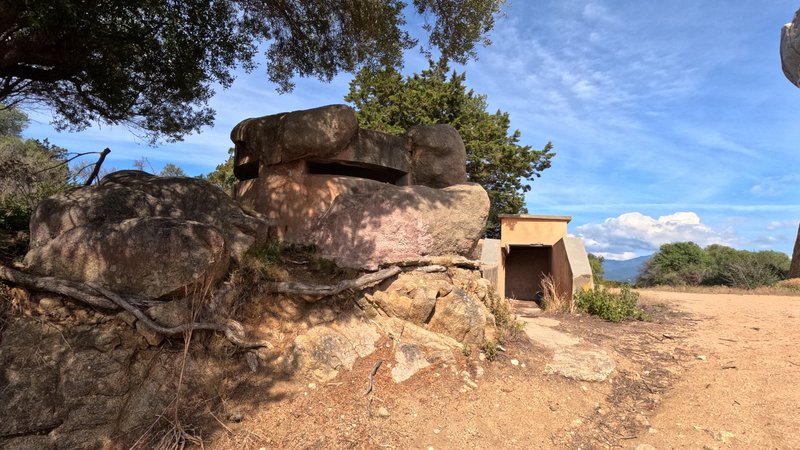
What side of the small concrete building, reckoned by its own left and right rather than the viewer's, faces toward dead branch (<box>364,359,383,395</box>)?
front

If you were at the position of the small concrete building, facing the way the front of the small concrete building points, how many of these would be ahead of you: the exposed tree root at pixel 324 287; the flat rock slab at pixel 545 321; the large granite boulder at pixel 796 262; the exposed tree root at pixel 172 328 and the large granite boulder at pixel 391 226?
4

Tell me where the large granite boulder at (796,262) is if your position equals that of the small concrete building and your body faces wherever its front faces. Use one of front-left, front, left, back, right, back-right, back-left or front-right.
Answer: back-left

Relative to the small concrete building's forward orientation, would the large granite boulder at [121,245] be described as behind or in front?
in front

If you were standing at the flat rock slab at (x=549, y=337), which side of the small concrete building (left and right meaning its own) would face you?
front

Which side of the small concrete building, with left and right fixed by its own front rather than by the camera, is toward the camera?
front

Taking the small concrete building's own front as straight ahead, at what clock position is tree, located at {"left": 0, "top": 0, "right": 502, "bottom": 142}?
The tree is roughly at 1 o'clock from the small concrete building.

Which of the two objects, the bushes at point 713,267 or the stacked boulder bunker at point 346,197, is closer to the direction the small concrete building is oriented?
the stacked boulder bunker

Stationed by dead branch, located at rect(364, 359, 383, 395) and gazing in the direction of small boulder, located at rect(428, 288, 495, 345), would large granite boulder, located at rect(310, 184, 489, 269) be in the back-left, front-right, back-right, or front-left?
front-left

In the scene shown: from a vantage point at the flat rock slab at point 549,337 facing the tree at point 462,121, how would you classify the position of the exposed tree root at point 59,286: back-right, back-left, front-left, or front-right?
back-left

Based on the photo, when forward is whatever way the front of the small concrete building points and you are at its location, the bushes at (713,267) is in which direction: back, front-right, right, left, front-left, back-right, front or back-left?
back-left

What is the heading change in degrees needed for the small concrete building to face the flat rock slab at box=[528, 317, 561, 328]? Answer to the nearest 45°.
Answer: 0° — it already faces it
